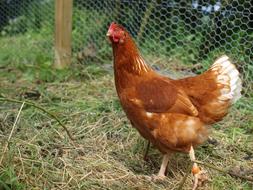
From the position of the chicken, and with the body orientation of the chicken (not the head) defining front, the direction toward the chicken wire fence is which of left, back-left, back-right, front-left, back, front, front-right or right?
right

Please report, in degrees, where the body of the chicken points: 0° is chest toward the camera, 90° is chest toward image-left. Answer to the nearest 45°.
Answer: approximately 90°

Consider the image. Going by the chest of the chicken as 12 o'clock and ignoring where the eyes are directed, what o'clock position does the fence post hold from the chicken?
The fence post is roughly at 2 o'clock from the chicken.
